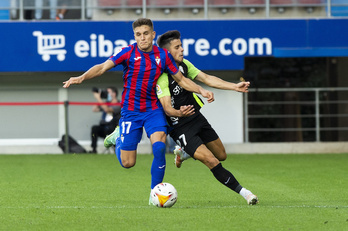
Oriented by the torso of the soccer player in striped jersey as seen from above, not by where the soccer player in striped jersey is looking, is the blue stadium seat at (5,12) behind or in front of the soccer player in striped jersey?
behind

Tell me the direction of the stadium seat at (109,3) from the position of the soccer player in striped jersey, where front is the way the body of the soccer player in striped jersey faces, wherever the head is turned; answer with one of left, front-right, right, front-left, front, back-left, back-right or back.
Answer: back

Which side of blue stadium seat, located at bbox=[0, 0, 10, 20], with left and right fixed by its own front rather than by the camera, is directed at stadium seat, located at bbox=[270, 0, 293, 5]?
left

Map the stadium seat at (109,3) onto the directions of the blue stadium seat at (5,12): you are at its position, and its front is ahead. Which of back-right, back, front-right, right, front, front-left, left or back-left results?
left

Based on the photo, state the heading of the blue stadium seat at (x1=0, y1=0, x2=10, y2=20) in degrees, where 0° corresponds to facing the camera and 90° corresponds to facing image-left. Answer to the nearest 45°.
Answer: approximately 0°

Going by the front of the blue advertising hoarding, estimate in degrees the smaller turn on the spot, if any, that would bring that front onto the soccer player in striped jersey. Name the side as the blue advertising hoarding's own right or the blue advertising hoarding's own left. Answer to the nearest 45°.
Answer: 0° — it already faces them
